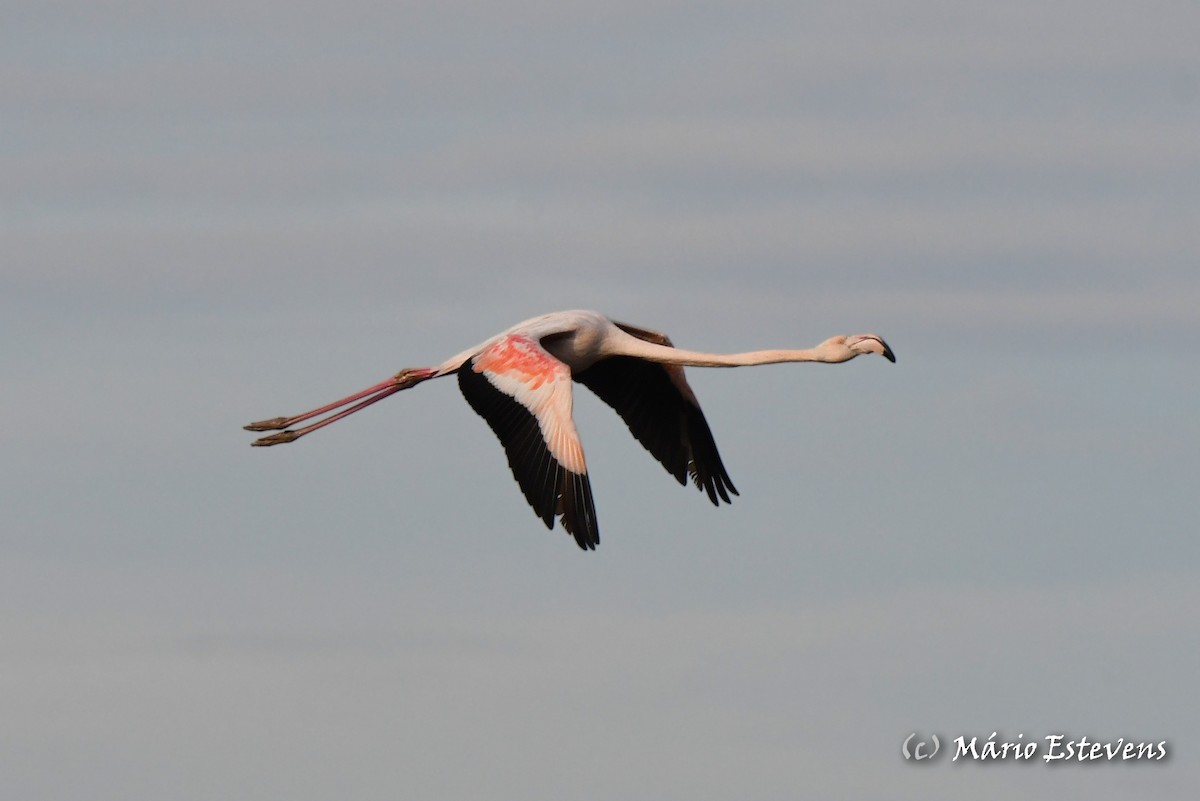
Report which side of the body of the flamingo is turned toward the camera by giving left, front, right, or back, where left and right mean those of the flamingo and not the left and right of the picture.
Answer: right
